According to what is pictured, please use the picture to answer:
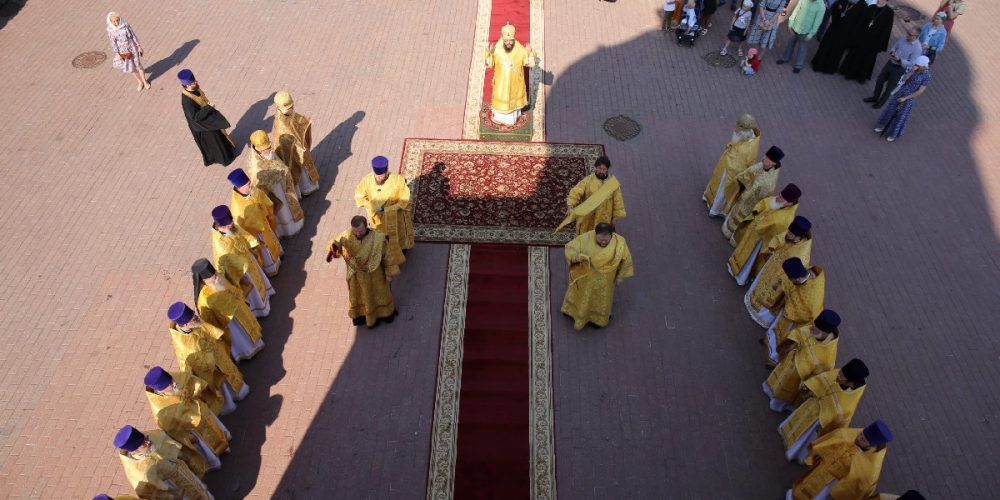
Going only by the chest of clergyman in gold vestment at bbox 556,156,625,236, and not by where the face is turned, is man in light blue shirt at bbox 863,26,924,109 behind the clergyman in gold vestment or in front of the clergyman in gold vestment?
behind

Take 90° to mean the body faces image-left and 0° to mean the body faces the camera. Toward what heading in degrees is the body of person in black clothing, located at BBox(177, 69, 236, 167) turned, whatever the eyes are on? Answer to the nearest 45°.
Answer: approximately 315°

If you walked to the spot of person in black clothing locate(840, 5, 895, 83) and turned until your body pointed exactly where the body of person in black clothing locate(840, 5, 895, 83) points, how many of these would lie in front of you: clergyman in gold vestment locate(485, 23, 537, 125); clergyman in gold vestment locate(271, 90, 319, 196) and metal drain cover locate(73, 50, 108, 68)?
3

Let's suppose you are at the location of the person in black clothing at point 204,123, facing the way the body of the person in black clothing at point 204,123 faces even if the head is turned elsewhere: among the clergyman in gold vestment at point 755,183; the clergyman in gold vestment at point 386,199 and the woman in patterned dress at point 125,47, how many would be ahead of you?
2

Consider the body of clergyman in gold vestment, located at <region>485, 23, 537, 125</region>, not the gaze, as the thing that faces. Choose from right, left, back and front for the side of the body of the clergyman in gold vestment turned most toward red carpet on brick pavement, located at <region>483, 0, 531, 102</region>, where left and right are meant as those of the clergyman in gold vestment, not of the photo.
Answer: back

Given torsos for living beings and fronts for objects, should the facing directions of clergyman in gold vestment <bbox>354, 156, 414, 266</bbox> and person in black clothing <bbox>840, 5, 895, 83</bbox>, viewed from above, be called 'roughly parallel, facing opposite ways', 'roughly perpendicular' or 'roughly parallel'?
roughly perpendicular

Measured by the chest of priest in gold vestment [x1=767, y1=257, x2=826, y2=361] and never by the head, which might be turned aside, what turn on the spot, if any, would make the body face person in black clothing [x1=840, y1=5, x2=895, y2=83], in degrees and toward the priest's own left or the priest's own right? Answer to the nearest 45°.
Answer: approximately 135° to the priest's own right

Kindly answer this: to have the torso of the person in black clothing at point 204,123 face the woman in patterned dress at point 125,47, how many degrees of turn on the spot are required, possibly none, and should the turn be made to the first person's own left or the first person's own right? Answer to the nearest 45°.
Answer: approximately 135° to the first person's own left

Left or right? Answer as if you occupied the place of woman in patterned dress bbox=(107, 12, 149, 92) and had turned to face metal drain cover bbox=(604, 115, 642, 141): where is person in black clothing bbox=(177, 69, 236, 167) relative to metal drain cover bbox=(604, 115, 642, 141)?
right

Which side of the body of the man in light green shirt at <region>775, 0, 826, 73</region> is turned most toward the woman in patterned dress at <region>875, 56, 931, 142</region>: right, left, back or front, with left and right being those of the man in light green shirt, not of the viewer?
left
